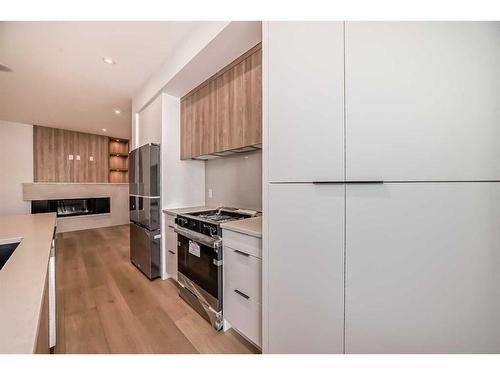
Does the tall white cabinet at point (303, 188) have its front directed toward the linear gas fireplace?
no

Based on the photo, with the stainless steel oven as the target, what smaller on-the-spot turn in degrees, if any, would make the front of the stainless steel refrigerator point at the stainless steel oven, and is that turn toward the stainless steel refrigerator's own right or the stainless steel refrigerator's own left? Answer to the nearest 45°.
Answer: approximately 45° to the stainless steel refrigerator's own left

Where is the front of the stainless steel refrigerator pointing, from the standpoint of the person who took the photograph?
facing the viewer and to the left of the viewer

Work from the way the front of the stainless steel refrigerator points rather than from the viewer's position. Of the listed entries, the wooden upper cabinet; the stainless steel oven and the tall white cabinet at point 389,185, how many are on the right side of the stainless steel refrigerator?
0

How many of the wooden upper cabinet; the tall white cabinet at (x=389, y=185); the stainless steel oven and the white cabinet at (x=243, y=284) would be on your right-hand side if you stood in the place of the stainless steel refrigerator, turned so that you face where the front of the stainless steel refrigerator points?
0

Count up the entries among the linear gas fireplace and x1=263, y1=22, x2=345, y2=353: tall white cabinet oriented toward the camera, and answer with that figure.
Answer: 2

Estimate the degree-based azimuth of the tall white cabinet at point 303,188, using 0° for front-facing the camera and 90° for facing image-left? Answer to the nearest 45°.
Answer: approximately 0°

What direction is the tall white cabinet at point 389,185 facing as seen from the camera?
toward the camera

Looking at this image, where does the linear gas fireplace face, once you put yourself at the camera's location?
facing the viewer

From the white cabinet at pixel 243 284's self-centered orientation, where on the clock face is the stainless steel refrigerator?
The stainless steel refrigerator is roughly at 3 o'clock from the white cabinet.

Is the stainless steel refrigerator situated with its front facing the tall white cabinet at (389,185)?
no

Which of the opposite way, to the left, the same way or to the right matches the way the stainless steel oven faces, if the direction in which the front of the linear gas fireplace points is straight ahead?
to the right

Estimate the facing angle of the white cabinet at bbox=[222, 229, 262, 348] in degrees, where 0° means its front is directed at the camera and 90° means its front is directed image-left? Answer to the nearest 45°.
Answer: approximately 45°

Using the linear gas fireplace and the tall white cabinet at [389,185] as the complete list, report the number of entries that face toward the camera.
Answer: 2

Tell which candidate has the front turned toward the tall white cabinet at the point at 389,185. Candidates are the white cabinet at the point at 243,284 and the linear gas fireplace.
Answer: the linear gas fireplace
